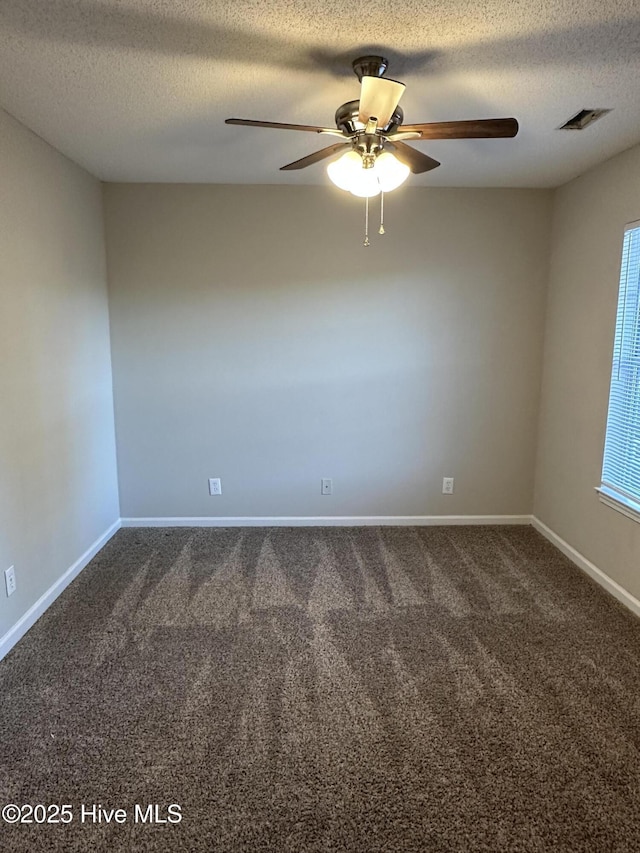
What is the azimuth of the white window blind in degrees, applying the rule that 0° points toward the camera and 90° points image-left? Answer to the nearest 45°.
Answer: approximately 90°

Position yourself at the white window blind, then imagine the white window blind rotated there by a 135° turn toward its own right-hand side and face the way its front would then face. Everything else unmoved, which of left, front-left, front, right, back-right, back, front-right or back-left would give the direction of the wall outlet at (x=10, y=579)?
back
